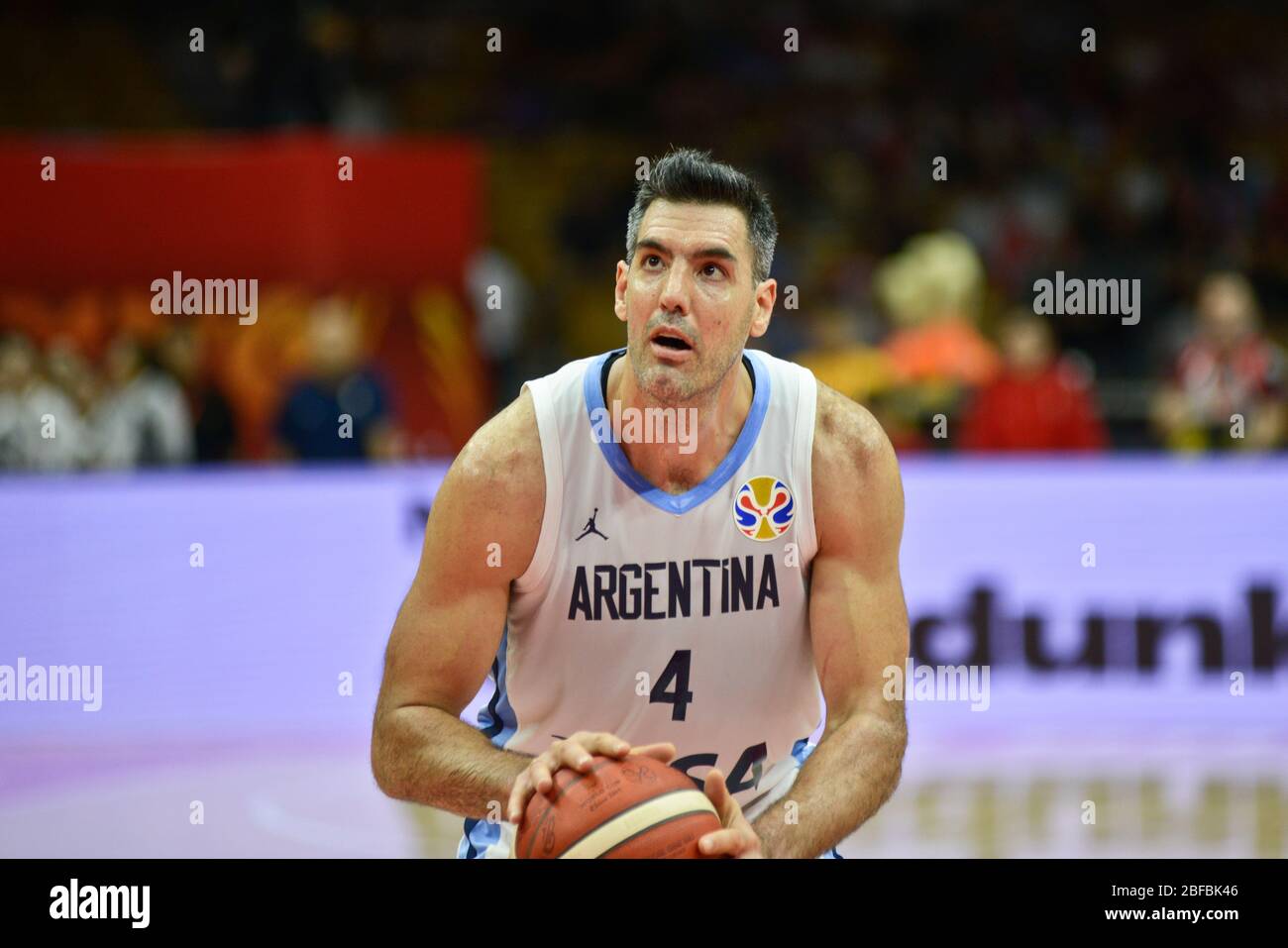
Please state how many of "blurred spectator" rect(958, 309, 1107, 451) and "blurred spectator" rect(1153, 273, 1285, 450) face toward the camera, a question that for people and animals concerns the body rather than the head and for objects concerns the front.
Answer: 2

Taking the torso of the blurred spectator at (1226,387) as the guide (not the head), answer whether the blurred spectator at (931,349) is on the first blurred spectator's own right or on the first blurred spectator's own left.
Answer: on the first blurred spectator's own right

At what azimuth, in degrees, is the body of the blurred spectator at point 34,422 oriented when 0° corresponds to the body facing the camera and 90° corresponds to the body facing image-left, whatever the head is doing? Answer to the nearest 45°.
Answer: approximately 0°

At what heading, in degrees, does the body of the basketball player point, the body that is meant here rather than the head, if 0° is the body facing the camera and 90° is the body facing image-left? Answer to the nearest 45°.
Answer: approximately 0°

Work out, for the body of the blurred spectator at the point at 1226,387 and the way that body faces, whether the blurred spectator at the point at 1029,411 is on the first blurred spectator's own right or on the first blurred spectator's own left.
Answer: on the first blurred spectator's own right

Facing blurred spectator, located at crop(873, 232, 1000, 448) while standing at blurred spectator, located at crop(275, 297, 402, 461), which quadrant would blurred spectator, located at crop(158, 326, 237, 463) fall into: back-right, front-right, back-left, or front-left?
back-left
